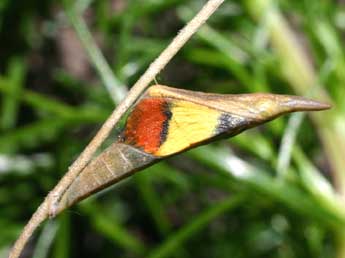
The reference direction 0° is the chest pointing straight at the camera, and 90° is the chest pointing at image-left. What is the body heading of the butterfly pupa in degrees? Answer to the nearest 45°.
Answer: approximately 270°

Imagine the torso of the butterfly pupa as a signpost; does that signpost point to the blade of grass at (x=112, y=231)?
no
